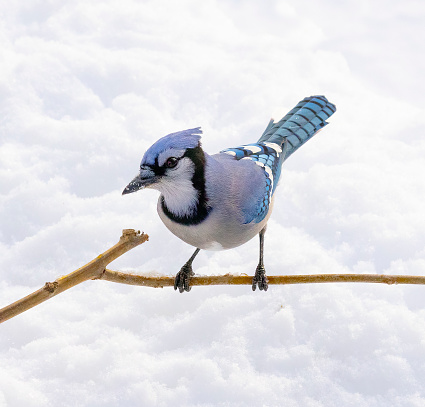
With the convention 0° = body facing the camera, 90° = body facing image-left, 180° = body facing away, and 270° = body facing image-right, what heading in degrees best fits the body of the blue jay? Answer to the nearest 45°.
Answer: approximately 45°
